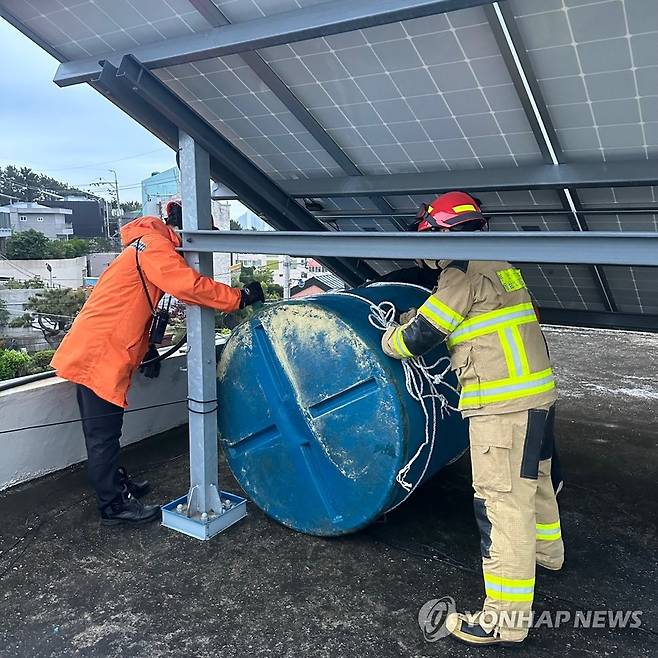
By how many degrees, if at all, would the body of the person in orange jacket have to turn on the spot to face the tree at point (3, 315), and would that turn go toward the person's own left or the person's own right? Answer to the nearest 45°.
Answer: approximately 90° to the person's own left

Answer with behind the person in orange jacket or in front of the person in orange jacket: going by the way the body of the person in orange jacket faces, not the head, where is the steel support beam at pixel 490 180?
in front

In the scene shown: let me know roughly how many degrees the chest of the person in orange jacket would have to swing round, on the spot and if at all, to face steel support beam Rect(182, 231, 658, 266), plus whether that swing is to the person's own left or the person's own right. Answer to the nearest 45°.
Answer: approximately 45° to the person's own right

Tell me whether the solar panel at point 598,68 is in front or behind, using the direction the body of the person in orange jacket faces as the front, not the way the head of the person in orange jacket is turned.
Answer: in front

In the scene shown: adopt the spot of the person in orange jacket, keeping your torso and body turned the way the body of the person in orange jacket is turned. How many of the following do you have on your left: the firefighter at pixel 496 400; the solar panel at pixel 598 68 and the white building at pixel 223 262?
1

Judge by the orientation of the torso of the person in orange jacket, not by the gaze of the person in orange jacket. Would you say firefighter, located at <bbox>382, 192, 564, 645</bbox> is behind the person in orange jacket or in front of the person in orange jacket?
in front

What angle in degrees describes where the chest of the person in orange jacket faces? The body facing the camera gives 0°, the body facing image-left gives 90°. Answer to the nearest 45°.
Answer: approximately 270°

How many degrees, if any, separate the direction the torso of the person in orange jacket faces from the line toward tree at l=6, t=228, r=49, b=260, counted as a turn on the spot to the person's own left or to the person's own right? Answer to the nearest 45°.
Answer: approximately 90° to the person's own left

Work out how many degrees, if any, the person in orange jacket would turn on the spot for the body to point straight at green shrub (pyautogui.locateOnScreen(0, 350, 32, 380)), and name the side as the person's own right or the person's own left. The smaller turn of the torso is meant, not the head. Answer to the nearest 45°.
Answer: approximately 90° to the person's own left

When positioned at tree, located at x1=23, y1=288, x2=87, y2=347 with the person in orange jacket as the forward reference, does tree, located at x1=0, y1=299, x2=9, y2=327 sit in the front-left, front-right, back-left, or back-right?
back-right

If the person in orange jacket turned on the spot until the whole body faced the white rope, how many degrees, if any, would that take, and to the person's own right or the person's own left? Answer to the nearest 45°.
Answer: approximately 45° to the person's own right

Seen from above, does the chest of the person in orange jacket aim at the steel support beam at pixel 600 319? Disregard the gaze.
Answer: yes
